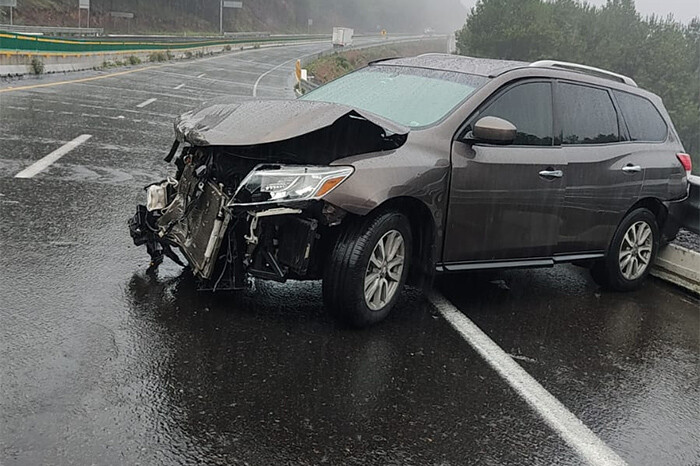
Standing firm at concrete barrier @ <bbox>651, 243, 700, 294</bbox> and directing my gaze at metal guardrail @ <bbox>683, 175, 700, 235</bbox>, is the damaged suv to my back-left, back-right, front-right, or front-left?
back-left

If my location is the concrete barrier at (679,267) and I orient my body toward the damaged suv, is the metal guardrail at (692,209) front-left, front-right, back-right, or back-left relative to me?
back-right

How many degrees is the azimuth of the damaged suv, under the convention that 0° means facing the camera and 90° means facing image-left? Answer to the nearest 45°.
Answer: approximately 45°

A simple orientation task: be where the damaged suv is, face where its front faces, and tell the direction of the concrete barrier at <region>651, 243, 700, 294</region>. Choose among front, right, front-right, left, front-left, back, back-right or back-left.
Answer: back

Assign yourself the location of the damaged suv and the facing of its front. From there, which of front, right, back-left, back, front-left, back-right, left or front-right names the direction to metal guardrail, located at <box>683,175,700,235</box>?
back
